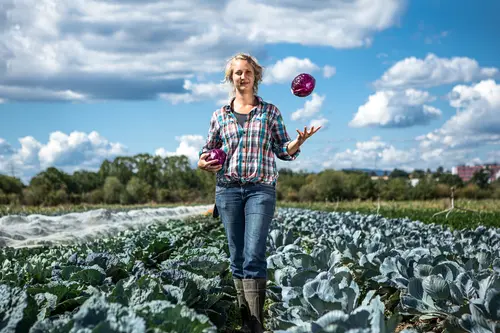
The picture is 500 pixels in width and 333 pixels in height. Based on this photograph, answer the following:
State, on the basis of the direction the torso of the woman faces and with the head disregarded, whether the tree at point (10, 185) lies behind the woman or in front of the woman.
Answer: behind

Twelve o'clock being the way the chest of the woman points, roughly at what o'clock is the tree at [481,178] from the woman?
The tree is roughly at 7 o'clock from the woman.

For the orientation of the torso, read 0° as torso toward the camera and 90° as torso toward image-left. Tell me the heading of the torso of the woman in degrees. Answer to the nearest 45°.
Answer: approximately 0°

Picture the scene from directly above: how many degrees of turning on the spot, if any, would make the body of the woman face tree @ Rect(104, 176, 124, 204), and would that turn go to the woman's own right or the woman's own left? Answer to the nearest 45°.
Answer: approximately 180°
